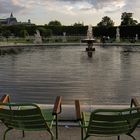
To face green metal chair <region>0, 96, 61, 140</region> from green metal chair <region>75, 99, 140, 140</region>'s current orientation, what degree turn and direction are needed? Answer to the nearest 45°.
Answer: approximately 45° to its left

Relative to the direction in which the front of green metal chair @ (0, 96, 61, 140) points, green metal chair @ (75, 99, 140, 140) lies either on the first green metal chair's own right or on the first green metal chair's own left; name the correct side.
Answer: on the first green metal chair's own right

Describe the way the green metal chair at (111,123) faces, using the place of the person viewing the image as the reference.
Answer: facing away from the viewer and to the left of the viewer

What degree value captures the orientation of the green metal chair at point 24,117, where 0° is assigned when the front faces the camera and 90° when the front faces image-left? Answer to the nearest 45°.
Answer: approximately 225°
